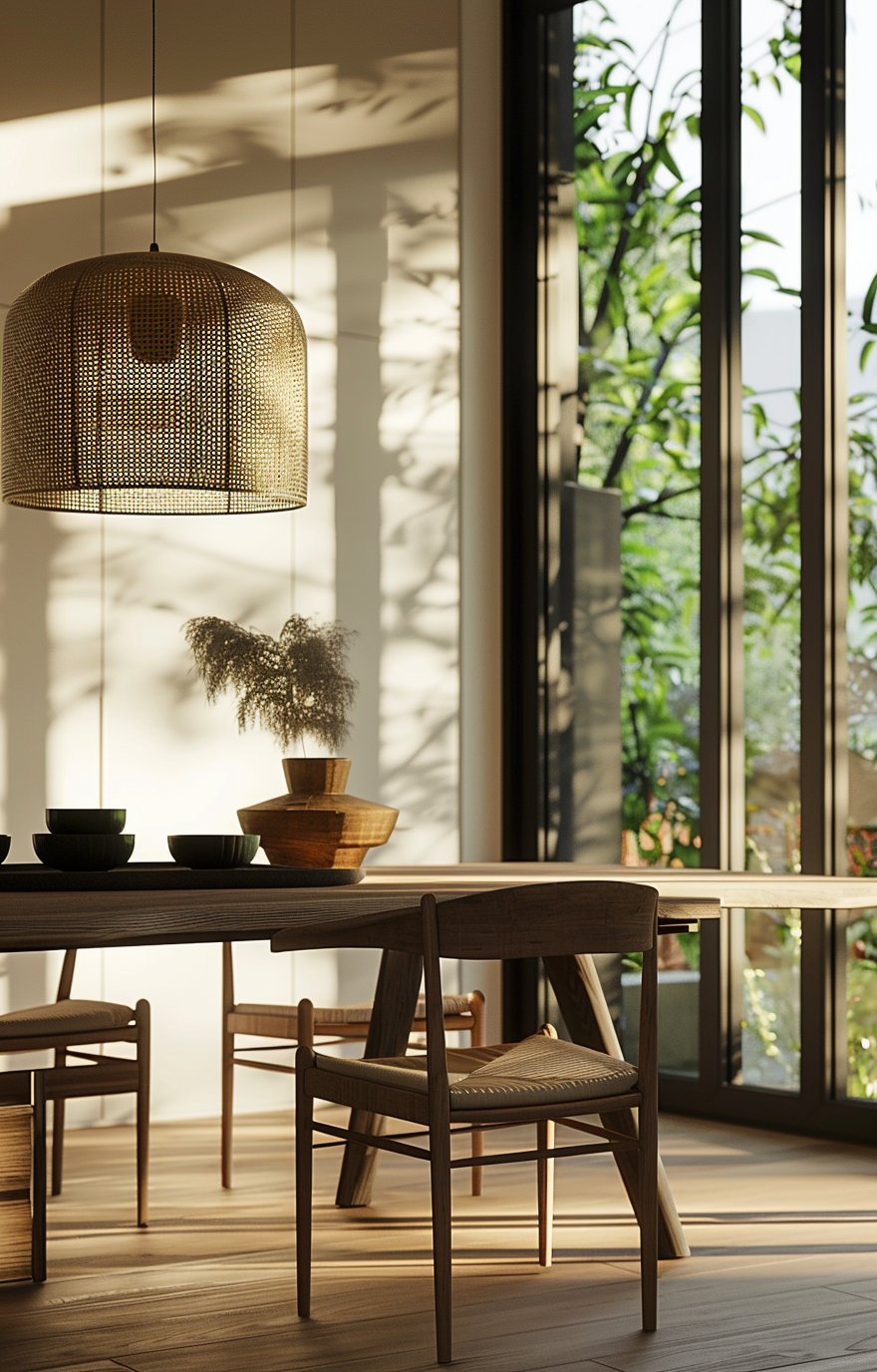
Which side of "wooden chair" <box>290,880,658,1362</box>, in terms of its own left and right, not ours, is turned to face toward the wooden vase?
front

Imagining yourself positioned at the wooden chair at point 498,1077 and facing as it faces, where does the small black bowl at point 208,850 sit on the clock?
The small black bowl is roughly at 12 o'clock from the wooden chair.

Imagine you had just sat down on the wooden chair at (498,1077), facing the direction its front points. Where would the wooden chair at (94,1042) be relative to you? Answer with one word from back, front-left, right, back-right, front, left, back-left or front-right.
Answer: front

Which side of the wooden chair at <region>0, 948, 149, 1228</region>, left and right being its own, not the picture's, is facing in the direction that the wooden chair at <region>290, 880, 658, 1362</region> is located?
front

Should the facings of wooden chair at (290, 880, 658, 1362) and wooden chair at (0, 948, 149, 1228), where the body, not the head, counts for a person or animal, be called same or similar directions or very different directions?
very different directions

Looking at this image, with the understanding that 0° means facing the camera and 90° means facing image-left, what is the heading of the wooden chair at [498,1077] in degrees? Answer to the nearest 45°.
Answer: approximately 135°

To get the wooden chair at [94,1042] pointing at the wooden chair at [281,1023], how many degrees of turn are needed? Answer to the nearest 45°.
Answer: approximately 90° to its left

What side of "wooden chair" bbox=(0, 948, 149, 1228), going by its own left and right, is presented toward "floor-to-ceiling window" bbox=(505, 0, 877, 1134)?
left

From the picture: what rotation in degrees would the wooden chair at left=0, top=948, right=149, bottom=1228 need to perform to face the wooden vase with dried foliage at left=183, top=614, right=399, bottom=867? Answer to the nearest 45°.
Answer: approximately 90° to its left
